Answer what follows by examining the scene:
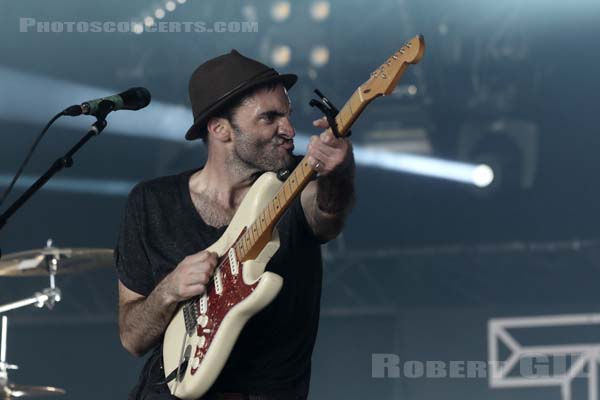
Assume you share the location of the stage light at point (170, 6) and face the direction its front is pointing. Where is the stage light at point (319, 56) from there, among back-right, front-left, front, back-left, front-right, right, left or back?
left

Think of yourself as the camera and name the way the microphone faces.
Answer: facing to the right of the viewer

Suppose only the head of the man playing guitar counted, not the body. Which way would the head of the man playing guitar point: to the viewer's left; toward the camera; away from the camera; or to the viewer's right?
to the viewer's right

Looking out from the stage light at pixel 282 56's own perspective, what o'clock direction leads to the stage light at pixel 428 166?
the stage light at pixel 428 166 is roughly at 9 o'clock from the stage light at pixel 282 56.

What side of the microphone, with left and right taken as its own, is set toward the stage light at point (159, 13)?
left
